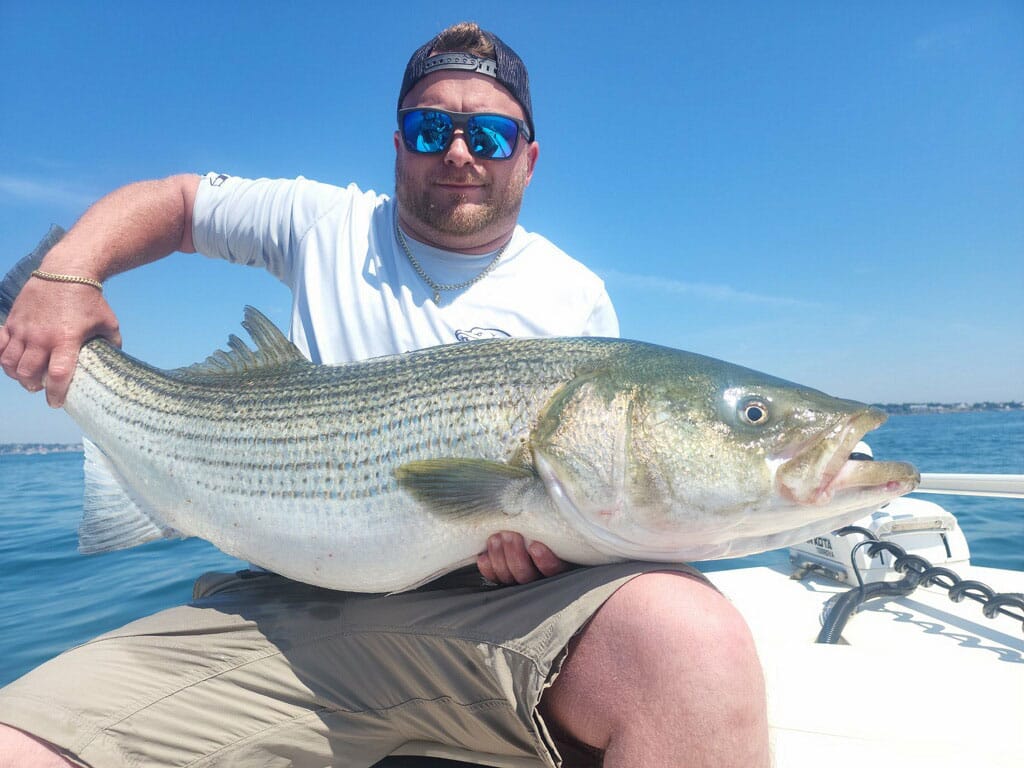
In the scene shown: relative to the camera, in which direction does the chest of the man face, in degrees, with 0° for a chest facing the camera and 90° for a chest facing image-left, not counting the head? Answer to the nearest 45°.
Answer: approximately 0°

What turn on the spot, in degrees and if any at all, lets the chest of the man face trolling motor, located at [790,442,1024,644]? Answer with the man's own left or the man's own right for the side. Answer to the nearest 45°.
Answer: approximately 135° to the man's own left
